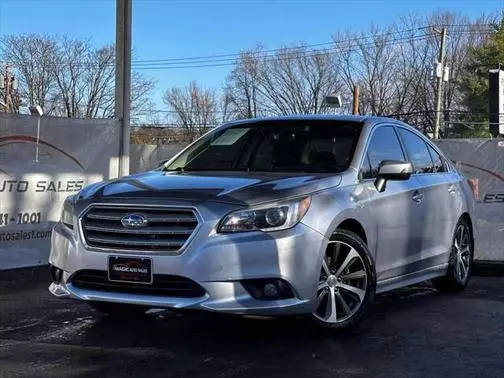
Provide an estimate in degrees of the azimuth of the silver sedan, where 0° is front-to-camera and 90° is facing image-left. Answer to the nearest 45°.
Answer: approximately 45°

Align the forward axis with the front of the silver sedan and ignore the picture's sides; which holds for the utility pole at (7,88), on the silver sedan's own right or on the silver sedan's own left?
on the silver sedan's own right

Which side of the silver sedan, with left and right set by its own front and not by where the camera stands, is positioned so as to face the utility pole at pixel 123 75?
right
